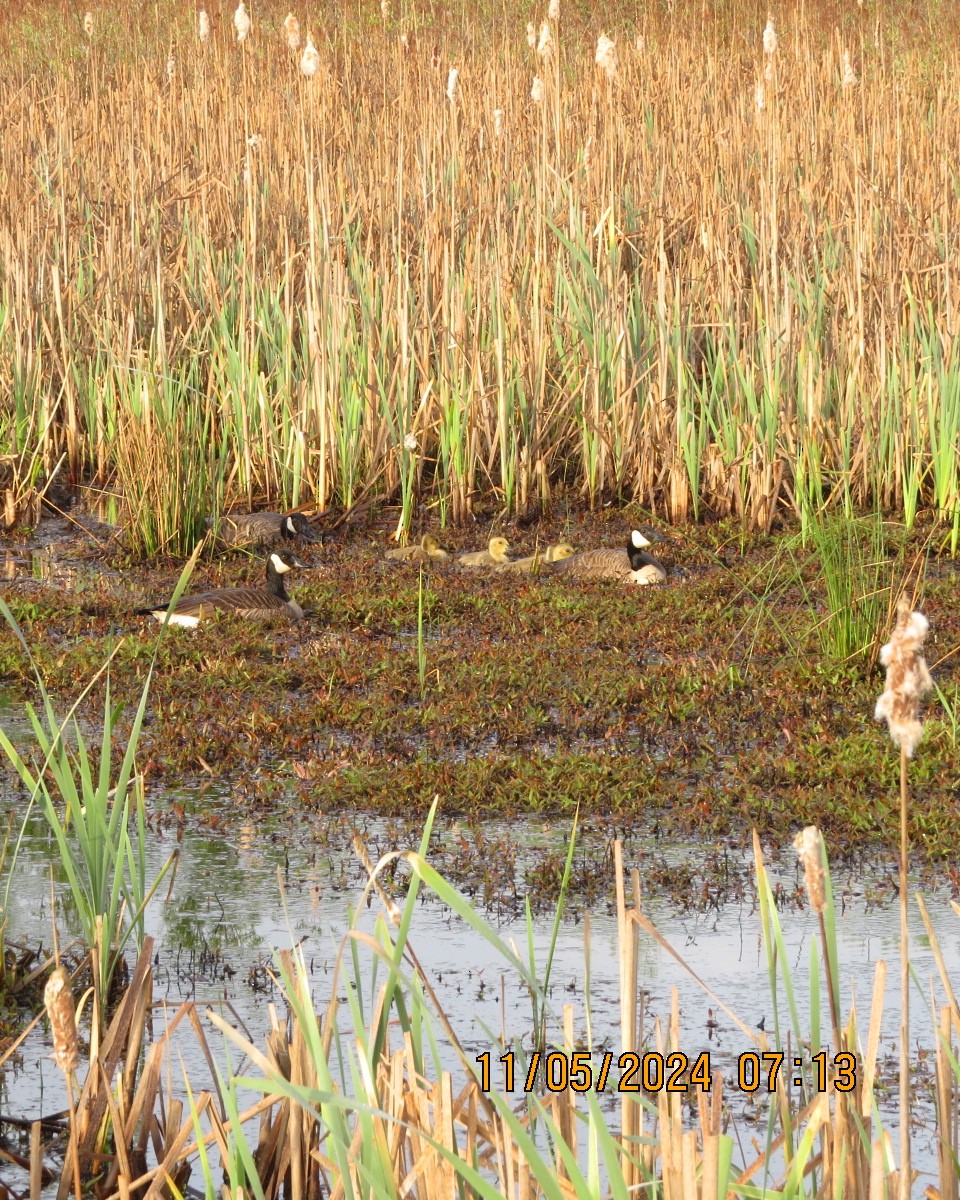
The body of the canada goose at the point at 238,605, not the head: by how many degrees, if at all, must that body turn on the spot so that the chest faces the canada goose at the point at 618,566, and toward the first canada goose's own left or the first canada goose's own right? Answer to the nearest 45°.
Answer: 0° — it already faces it

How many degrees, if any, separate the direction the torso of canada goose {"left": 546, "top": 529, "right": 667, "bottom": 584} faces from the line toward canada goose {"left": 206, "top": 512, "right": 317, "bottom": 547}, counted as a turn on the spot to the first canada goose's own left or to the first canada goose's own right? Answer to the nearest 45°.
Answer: approximately 180°

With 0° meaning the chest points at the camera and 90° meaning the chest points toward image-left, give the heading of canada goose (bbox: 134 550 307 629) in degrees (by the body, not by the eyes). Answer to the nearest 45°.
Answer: approximately 270°

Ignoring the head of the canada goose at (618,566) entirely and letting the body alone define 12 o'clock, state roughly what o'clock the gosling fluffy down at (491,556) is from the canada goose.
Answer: The gosling fluffy down is roughly at 7 o'clock from the canada goose.

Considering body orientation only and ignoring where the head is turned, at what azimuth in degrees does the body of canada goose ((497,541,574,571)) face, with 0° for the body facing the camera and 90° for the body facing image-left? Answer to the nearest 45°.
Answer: approximately 270°

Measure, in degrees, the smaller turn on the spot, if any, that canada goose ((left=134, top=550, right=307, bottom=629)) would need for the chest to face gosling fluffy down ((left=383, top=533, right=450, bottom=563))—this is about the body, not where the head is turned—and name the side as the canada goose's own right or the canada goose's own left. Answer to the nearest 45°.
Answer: approximately 45° to the canada goose's own left

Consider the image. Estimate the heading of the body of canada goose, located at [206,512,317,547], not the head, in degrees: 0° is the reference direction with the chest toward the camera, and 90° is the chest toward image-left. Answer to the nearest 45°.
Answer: approximately 270°

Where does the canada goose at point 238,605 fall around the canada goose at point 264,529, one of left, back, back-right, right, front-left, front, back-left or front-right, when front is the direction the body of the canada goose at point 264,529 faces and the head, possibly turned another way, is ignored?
right

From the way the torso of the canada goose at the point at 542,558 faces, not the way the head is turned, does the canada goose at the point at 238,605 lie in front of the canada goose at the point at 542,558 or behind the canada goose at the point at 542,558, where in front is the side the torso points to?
behind

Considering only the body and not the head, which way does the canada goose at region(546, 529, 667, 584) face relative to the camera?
to the viewer's right

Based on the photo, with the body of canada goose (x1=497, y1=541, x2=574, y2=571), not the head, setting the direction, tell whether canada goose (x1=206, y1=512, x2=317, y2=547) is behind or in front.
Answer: behind

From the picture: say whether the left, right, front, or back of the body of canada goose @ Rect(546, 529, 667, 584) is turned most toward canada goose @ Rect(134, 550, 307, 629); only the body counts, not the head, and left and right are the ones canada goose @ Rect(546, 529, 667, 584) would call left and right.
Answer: back

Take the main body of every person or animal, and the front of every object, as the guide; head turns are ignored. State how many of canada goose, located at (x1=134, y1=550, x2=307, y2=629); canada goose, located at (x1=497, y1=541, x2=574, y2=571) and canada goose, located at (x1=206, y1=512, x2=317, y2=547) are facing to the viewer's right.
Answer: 3
